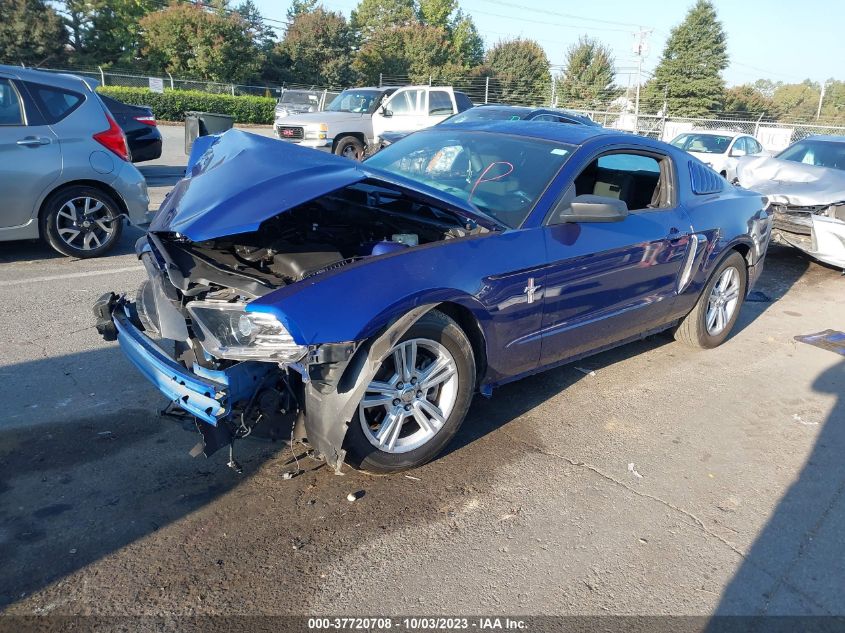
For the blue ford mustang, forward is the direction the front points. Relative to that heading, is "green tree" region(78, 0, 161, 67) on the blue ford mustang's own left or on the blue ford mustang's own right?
on the blue ford mustang's own right

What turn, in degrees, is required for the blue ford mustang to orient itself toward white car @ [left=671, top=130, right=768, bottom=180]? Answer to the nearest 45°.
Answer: approximately 180°

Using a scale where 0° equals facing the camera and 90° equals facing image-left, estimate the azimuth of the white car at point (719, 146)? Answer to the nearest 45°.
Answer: approximately 45°

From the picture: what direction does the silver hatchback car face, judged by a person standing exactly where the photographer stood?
facing to the left of the viewer

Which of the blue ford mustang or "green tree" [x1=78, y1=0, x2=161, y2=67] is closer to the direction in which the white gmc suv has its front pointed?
the blue ford mustang

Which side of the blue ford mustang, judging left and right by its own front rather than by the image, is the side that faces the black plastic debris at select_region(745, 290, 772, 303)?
back

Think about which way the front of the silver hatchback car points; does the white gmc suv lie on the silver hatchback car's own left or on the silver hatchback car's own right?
on the silver hatchback car's own right

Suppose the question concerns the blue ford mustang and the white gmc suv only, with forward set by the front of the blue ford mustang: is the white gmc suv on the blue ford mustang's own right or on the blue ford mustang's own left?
on the blue ford mustang's own right

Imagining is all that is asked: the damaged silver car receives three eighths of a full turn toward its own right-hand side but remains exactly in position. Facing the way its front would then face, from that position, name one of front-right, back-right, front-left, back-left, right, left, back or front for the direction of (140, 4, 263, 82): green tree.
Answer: front-left

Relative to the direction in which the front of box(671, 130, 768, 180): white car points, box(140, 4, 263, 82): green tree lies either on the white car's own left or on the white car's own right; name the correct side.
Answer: on the white car's own right

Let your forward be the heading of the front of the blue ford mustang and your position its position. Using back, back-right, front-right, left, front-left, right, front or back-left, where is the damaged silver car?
back
